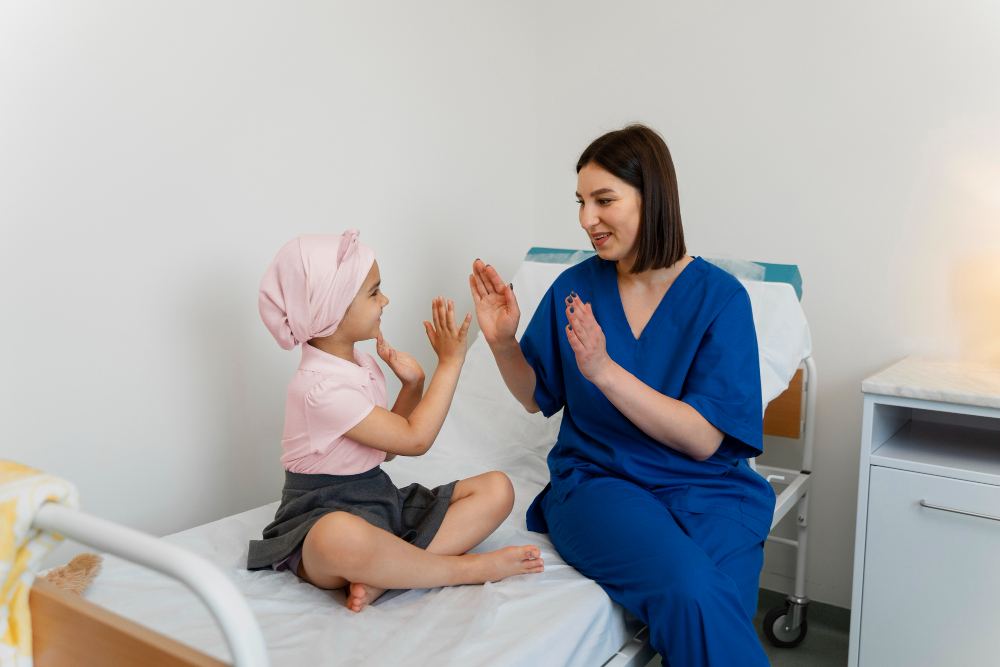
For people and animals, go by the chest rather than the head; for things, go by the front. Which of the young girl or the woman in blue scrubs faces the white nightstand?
the young girl

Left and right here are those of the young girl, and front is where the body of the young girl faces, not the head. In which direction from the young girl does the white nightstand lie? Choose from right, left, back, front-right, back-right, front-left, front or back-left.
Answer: front

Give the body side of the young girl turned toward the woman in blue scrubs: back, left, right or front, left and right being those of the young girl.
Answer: front

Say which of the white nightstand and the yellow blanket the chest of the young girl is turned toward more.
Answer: the white nightstand

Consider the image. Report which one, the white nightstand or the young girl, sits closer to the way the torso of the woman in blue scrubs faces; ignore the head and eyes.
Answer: the young girl

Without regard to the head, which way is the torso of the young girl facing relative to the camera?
to the viewer's right

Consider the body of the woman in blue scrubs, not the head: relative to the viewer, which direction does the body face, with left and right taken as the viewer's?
facing the viewer and to the left of the viewer

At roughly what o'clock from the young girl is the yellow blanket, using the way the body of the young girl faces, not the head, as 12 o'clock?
The yellow blanket is roughly at 4 o'clock from the young girl.

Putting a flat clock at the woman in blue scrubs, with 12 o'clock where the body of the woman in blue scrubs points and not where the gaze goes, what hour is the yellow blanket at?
The yellow blanket is roughly at 12 o'clock from the woman in blue scrubs.

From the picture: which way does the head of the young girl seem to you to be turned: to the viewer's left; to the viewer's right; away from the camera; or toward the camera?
to the viewer's right

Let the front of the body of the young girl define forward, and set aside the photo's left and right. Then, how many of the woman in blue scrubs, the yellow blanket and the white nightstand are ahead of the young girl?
2

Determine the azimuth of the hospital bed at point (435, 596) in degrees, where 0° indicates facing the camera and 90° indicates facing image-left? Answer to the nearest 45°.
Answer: approximately 45°

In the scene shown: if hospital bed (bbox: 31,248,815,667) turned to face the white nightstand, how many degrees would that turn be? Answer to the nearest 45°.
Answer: approximately 135° to its left
